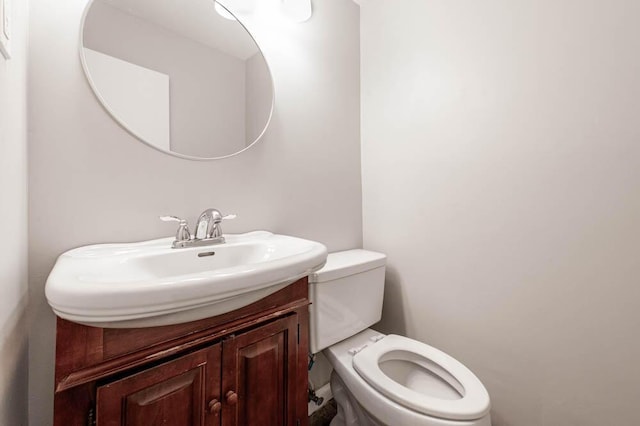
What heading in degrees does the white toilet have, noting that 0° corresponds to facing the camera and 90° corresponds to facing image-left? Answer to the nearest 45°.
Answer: approximately 315°

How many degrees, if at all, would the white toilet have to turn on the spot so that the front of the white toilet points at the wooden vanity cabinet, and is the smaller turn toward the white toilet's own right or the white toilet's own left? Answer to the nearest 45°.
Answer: approximately 90° to the white toilet's own right
